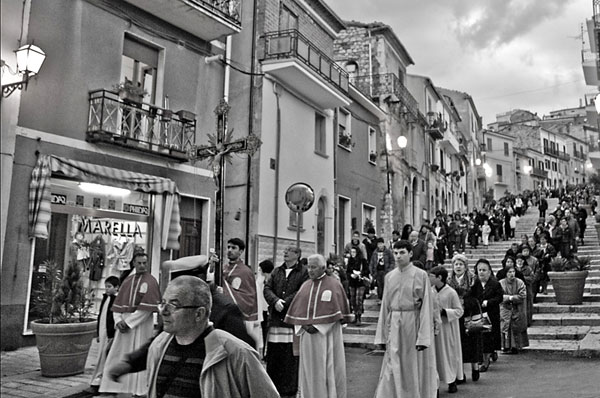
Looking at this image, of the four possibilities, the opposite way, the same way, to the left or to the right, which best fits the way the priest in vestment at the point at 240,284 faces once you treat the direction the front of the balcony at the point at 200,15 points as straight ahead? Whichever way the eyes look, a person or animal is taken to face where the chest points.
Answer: to the right

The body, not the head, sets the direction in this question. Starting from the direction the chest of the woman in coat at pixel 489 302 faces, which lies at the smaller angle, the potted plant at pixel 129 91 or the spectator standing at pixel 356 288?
the potted plant

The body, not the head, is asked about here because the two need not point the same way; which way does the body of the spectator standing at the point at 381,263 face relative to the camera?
toward the camera

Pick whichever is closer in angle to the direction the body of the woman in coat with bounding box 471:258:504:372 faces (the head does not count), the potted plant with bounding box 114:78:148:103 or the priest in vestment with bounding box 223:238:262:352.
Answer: the priest in vestment

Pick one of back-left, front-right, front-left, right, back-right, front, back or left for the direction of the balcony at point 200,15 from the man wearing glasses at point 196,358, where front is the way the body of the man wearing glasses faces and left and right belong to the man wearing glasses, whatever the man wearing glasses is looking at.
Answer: back-right

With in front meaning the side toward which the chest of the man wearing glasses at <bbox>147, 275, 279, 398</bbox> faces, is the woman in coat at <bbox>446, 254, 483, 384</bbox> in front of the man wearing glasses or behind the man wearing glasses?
behind

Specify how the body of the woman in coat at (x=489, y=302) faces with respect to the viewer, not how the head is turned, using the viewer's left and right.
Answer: facing the viewer and to the left of the viewer

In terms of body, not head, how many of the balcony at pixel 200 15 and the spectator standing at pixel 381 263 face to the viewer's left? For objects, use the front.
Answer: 0

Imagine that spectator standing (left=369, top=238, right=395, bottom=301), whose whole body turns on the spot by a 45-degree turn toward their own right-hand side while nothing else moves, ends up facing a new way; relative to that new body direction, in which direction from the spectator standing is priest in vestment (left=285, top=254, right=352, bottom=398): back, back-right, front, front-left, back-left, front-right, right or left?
front-left

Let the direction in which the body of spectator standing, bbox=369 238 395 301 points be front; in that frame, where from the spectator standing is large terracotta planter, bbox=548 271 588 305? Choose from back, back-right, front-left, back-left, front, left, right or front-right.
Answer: left

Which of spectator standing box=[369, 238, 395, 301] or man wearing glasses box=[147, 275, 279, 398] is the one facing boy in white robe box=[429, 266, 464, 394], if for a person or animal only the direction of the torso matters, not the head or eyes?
the spectator standing
